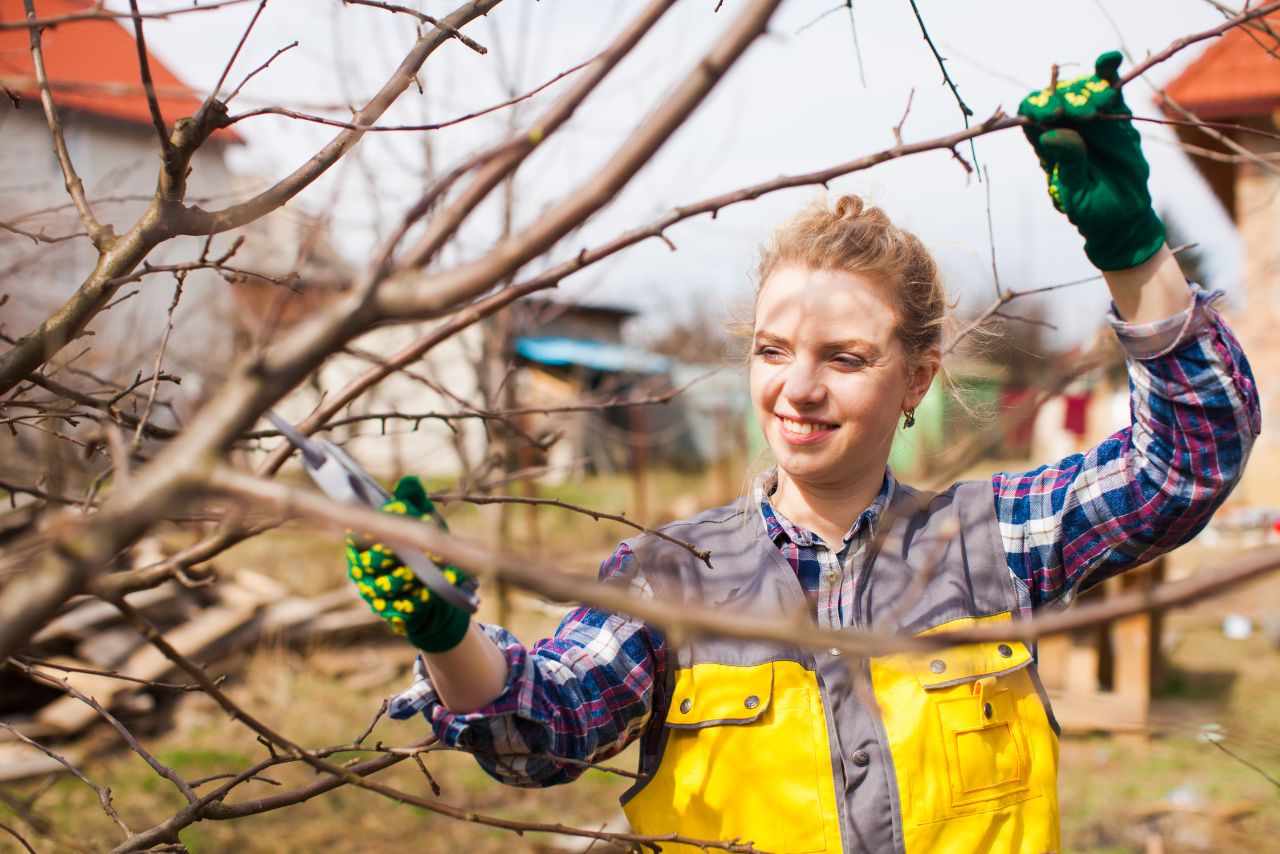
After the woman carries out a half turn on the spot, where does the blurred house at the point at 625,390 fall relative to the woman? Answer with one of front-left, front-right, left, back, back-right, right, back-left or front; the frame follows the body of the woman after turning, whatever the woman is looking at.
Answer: front

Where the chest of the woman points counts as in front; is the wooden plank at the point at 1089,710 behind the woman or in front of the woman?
behind

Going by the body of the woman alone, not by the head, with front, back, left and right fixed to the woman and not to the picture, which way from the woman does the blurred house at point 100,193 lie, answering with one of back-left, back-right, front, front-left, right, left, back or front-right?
back-right

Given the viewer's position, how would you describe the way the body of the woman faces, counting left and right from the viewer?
facing the viewer

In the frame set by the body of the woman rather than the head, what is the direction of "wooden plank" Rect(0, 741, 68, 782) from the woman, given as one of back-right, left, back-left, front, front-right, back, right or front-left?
back-right

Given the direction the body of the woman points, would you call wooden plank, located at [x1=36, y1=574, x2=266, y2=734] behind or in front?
behind

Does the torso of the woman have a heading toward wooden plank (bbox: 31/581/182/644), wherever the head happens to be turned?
no

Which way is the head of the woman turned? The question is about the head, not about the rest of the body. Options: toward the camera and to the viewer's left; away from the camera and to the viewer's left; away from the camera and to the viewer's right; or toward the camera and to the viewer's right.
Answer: toward the camera and to the viewer's left
